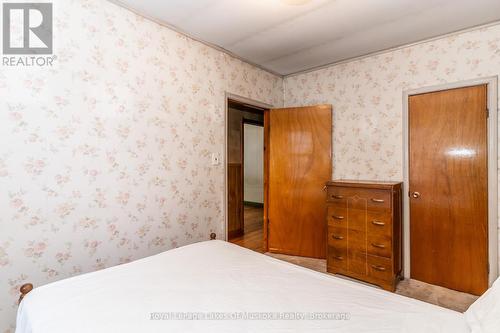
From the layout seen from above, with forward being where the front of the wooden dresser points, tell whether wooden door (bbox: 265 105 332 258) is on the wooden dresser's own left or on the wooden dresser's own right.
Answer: on the wooden dresser's own right

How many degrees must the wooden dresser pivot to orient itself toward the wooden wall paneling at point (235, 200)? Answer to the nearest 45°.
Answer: approximately 90° to its right

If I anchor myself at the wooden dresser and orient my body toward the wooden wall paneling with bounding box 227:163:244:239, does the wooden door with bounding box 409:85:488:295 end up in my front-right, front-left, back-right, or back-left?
back-right

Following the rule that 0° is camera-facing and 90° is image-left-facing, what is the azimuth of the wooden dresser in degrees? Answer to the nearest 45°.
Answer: approximately 45°

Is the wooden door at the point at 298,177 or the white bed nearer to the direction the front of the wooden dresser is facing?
the white bed

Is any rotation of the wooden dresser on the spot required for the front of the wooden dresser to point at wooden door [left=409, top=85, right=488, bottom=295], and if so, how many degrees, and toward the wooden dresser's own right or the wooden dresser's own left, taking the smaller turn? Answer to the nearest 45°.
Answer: approximately 135° to the wooden dresser's own left
